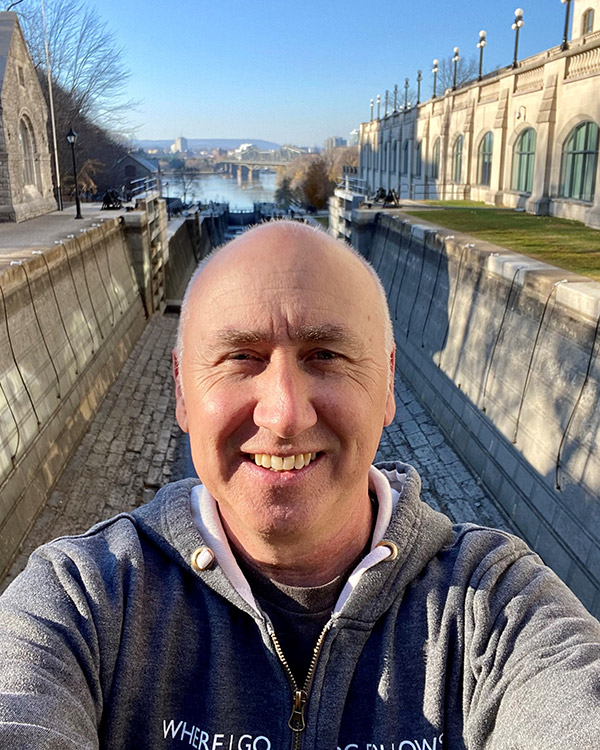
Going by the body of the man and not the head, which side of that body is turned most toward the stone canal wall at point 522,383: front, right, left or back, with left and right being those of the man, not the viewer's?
back

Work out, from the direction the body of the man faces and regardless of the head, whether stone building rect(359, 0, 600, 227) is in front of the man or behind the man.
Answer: behind

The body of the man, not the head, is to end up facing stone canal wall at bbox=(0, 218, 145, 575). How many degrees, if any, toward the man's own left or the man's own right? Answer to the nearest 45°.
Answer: approximately 135° to the man's own right

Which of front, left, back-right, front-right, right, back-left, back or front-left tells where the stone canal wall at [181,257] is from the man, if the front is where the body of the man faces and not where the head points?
back

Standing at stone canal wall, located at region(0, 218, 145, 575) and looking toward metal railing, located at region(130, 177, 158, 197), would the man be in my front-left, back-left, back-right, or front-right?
back-right

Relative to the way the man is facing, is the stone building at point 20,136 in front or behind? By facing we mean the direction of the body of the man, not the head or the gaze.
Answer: behind

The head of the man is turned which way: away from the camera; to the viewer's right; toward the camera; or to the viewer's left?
toward the camera

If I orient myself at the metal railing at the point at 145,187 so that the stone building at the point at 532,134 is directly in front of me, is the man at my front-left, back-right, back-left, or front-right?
front-right

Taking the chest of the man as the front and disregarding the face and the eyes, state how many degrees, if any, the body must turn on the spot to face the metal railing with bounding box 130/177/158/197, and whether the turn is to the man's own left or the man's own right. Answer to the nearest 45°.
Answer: approximately 180°

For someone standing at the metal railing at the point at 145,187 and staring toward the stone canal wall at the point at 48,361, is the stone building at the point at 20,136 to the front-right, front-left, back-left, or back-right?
front-right

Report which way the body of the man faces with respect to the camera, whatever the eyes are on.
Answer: toward the camera
